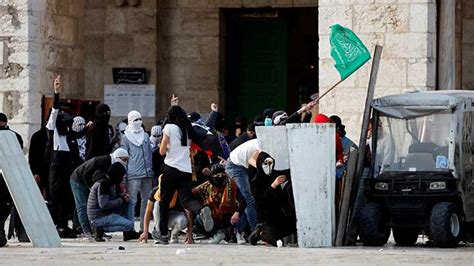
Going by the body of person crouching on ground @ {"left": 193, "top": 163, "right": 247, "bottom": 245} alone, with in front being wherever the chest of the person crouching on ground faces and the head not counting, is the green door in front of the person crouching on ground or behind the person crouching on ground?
behind

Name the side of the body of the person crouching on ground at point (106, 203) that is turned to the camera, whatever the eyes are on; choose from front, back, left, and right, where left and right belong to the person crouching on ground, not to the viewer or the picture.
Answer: right

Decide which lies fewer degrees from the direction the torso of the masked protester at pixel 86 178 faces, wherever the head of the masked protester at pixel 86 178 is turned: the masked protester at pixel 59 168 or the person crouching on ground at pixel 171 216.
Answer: the person crouching on ground

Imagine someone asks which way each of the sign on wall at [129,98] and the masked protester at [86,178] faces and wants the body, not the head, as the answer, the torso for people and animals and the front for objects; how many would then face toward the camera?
1

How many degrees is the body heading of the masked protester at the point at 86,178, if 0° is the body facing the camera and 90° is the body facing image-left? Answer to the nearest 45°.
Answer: approximately 270°

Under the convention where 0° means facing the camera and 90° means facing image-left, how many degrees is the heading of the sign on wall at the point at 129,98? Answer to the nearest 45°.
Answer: approximately 0°

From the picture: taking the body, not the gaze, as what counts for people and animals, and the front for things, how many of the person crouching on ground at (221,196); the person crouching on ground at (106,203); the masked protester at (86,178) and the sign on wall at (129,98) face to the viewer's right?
2
